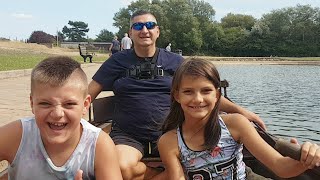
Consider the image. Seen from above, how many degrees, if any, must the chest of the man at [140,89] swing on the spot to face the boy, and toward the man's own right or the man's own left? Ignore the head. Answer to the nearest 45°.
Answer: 0° — they already face them

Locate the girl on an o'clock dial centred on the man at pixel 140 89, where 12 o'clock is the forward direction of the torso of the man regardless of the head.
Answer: The girl is roughly at 11 o'clock from the man.

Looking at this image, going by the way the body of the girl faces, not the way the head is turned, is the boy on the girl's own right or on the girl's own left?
on the girl's own right

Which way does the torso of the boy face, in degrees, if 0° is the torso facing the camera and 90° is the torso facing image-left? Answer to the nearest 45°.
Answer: approximately 0°

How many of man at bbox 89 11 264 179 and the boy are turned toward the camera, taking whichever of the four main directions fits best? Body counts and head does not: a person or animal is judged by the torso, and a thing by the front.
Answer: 2

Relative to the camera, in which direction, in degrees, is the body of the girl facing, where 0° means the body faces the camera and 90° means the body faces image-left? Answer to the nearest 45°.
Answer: approximately 0°

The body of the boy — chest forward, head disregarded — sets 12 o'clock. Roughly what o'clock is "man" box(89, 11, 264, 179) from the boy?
The man is roughly at 7 o'clock from the boy.

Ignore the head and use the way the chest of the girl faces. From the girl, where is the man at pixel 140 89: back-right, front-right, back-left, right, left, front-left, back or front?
back-right
